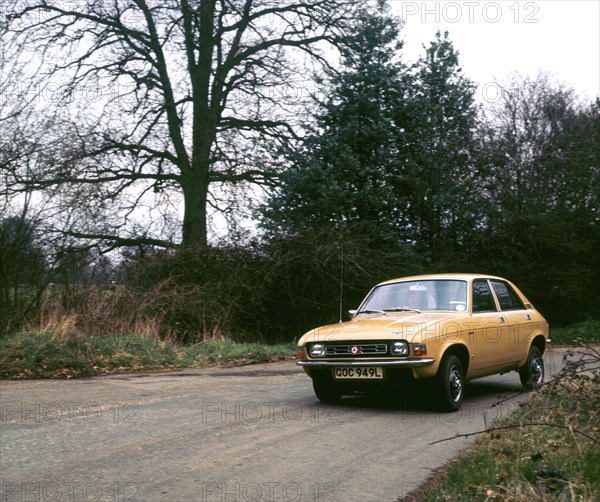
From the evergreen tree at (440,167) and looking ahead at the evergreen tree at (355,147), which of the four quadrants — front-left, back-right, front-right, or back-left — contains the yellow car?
front-left

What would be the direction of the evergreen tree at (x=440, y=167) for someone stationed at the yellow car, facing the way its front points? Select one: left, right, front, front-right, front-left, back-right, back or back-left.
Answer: back-right

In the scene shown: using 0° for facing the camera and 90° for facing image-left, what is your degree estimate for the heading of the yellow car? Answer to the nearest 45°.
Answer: approximately 45°

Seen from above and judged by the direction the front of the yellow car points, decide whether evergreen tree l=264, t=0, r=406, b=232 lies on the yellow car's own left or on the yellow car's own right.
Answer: on the yellow car's own right
